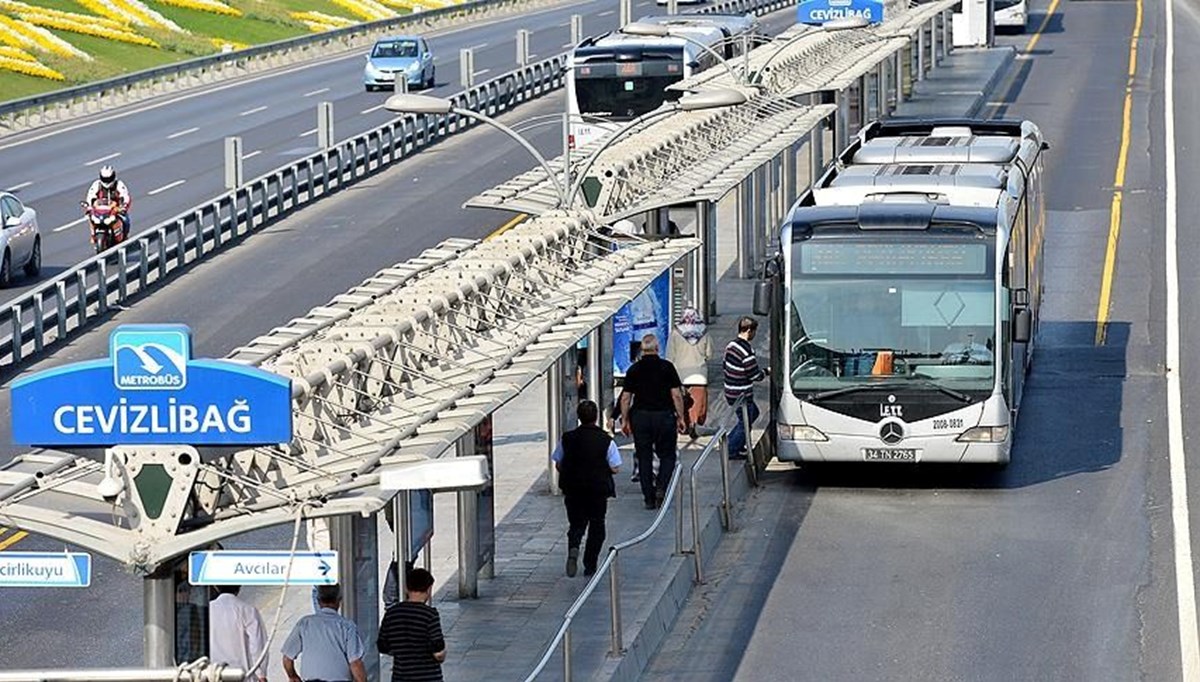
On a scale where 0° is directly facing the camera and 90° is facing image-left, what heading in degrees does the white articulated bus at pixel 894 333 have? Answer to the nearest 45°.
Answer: approximately 0°

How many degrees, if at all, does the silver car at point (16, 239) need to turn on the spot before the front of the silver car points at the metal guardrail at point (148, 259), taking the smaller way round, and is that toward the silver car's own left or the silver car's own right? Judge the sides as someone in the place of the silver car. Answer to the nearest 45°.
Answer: approximately 135° to the silver car's own left

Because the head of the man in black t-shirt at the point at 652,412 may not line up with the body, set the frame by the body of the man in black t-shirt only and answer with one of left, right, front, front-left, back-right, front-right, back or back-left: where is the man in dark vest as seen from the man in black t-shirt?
back

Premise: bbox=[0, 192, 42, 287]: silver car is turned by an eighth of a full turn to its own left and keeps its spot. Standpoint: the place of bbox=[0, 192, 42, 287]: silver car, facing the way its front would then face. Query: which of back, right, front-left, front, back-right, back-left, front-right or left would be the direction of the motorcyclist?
back-left

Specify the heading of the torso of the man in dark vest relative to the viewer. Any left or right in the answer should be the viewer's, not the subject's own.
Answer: facing away from the viewer

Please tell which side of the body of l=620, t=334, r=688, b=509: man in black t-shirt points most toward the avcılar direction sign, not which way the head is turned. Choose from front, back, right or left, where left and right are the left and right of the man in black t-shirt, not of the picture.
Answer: back

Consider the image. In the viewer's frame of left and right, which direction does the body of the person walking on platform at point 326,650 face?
facing away from the viewer

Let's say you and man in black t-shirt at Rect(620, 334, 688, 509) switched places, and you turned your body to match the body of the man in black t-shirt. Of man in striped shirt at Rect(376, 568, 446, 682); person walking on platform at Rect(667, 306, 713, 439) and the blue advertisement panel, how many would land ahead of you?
2

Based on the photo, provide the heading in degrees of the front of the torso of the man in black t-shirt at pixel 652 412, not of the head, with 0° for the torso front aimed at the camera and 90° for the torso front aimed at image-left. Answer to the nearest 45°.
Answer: approximately 180°

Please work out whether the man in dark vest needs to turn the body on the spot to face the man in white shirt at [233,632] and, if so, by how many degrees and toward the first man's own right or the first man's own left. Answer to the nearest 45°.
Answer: approximately 180°

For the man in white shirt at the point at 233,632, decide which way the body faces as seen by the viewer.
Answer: away from the camera

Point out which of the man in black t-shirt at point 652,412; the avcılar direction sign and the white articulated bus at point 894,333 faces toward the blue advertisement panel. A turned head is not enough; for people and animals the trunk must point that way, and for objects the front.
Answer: the man in black t-shirt
